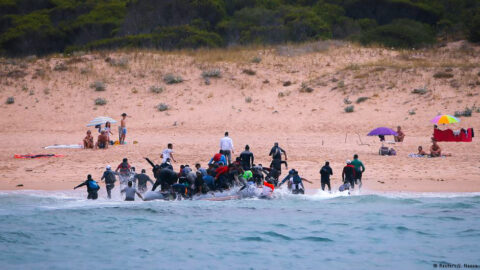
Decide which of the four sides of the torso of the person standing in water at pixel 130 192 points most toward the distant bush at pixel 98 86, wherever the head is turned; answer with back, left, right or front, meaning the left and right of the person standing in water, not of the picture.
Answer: front

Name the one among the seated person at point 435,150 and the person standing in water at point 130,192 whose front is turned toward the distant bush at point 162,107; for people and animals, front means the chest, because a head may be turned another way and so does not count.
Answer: the person standing in water

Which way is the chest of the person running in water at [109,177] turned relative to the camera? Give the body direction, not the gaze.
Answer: away from the camera

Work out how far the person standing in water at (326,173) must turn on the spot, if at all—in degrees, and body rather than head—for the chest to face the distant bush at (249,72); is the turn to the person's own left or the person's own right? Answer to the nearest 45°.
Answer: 0° — they already face it

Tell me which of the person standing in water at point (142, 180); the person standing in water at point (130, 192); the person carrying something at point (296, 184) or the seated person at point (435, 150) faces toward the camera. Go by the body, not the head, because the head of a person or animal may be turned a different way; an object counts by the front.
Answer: the seated person

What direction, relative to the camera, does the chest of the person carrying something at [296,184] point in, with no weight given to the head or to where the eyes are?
away from the camera

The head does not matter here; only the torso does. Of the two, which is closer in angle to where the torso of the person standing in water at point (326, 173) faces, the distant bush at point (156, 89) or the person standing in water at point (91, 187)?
the distant bush

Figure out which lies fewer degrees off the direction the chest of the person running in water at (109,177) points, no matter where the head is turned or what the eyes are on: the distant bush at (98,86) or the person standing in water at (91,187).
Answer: the distant bush

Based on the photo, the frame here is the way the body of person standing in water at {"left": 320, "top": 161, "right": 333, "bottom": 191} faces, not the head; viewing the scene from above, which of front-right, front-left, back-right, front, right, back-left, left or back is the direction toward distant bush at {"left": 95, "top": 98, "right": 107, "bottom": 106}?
front-left

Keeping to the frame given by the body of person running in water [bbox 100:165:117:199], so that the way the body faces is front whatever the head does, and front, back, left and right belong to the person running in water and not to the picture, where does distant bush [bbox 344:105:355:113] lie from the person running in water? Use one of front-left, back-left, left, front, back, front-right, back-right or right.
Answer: front-right

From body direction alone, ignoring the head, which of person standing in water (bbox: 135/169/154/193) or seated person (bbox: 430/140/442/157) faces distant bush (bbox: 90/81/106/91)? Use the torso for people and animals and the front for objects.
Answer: the person standing in water

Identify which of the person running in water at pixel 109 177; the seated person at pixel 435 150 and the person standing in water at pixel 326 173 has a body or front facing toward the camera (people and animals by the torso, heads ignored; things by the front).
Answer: the seated person

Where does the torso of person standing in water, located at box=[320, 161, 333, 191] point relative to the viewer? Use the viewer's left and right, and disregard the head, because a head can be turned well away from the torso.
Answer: facing away from the viewer

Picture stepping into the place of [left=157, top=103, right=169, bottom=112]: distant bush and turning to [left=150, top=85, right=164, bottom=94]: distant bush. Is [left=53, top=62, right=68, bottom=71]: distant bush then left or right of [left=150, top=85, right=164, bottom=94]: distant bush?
left

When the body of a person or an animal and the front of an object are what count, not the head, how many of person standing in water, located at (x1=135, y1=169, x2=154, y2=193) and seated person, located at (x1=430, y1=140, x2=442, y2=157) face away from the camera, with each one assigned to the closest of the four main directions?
1

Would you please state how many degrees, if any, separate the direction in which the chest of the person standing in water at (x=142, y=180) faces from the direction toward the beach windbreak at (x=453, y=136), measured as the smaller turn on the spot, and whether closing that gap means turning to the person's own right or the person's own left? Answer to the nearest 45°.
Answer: approximately 90° to the person's own right
